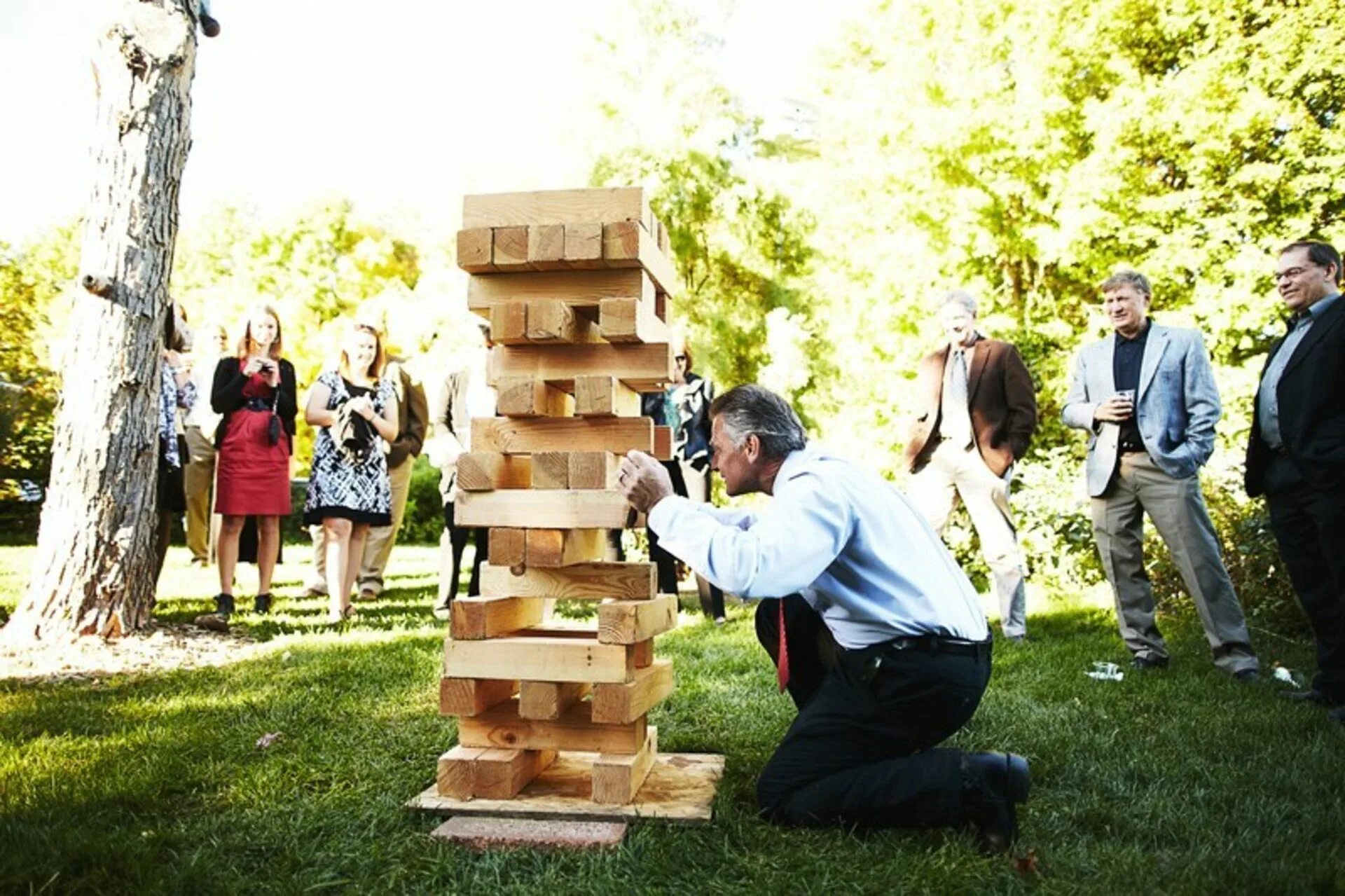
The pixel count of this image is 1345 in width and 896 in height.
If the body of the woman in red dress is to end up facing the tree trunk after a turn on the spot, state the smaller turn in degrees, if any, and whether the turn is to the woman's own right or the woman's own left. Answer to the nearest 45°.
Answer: approximately 45° to the woman's own right

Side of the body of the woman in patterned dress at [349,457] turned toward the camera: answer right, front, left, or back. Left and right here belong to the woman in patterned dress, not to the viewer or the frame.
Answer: front

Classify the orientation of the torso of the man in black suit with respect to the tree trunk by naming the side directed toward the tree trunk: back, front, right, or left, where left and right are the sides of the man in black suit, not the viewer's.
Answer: front

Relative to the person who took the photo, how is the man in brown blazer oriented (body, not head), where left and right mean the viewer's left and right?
facing the viewer and to the left of the viewer

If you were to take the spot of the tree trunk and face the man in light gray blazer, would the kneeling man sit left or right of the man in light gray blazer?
right

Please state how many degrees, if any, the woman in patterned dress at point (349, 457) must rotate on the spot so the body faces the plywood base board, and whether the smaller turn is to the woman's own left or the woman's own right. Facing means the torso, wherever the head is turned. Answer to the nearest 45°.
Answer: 0° — they already face it

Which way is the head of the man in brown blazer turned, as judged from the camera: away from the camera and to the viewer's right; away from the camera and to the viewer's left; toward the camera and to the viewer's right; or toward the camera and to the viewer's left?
toward the camera and to the viewer's left

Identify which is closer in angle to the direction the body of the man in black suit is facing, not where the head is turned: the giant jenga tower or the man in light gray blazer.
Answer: the giant jenga tower

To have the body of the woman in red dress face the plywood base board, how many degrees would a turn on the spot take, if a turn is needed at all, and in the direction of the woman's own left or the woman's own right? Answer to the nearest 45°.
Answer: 0° — they already face it

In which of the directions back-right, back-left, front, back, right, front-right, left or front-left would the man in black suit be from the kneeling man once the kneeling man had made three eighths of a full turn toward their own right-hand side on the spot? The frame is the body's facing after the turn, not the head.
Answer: front

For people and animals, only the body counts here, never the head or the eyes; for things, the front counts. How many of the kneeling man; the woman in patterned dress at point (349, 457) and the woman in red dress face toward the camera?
2

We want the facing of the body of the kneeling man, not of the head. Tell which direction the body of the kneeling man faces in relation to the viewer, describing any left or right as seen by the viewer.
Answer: facing to the left of the viewer

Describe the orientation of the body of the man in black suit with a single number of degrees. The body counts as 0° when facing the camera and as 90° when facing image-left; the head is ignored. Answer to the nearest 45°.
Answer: approximately 45°

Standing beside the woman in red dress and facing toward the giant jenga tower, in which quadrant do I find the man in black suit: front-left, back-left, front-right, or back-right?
front-left

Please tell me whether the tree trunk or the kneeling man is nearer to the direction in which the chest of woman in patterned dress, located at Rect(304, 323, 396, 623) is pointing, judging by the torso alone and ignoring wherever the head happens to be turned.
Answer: the kneeling man

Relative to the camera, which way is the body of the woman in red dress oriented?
toward the camera

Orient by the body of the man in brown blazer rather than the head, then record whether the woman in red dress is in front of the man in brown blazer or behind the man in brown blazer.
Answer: in front
